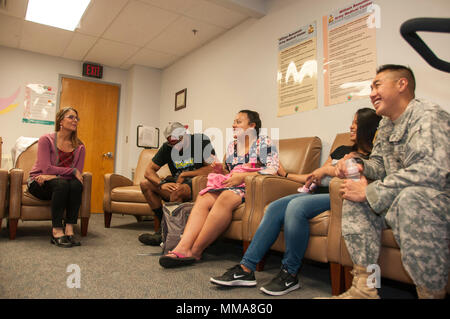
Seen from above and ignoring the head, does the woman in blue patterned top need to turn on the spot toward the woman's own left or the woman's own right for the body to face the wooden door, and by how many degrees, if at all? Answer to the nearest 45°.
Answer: approximately 90° to the woman's own right

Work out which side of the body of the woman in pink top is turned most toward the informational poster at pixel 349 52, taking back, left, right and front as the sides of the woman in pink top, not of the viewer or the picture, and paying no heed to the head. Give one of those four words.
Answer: front

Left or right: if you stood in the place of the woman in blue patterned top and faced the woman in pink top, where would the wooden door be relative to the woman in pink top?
right

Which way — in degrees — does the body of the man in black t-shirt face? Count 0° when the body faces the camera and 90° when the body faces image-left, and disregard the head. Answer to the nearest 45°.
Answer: approximately 45°

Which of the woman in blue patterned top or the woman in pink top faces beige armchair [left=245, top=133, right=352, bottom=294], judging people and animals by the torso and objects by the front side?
the woman in pink top

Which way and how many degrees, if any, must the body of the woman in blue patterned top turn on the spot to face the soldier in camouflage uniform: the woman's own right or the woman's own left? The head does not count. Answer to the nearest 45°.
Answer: approximately 90° to the woman's own left

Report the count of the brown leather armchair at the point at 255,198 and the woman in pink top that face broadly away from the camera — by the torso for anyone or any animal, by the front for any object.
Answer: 0

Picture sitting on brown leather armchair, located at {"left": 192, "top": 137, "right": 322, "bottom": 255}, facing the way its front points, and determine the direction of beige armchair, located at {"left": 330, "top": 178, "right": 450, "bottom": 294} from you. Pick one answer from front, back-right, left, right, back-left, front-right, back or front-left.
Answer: left

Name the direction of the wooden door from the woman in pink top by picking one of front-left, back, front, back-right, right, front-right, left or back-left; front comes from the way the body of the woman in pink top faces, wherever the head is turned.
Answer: back-left

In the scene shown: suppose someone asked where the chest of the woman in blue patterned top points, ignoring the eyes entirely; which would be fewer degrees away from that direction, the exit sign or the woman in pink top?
the woman in pink top

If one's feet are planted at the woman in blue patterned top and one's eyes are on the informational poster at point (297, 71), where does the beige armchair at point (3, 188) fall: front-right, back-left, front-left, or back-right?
back-left

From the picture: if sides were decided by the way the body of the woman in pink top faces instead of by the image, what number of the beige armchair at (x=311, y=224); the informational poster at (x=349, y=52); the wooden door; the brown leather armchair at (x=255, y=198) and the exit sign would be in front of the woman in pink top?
3

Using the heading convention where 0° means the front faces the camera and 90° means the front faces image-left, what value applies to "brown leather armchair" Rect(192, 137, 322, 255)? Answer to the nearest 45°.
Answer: approximately 45°

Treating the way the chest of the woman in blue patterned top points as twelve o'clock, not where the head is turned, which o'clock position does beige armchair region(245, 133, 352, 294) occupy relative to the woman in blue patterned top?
The beige armchair is roughly at 9 o'clock from the woman in blue patterned top.

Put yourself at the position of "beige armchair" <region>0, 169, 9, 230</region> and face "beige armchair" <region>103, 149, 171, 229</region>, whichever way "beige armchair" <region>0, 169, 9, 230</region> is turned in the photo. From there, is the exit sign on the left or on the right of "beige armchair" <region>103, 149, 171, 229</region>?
left

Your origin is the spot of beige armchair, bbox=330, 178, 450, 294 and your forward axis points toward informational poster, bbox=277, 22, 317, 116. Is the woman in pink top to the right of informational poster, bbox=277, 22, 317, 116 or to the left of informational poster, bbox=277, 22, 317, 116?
left
